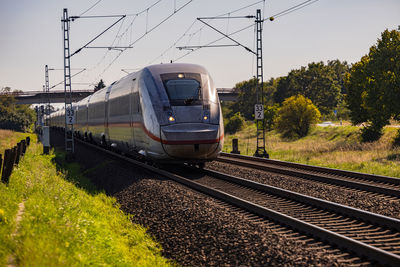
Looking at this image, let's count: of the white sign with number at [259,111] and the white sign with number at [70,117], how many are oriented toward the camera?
2

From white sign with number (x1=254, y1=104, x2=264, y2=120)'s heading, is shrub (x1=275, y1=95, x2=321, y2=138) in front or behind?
behind

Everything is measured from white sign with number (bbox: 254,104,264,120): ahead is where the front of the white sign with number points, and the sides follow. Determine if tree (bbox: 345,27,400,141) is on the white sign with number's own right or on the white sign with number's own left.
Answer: on the white sign with number's own left

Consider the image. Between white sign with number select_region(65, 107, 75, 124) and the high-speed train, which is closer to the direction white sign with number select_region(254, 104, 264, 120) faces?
the high-speed train

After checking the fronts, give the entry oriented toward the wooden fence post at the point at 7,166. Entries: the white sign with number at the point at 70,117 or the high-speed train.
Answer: the white sign with number

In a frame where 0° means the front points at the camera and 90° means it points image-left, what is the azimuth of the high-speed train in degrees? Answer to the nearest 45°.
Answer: approximately 315°

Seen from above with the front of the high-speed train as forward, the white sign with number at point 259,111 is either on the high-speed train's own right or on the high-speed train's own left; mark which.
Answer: on the high-speed train's own left

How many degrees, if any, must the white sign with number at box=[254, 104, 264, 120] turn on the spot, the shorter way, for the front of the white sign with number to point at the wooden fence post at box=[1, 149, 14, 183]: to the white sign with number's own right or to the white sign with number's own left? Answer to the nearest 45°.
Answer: approximately 45° to the white sign with number's own right

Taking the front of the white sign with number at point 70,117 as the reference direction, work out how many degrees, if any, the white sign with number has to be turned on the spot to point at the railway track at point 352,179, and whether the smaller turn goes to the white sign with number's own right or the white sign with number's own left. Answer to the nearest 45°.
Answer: approximately 45° to the white sign with number's own left

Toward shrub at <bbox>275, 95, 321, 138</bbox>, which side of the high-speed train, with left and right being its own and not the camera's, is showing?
left

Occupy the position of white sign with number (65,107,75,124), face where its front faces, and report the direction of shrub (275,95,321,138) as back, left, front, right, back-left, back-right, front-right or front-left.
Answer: back-left
